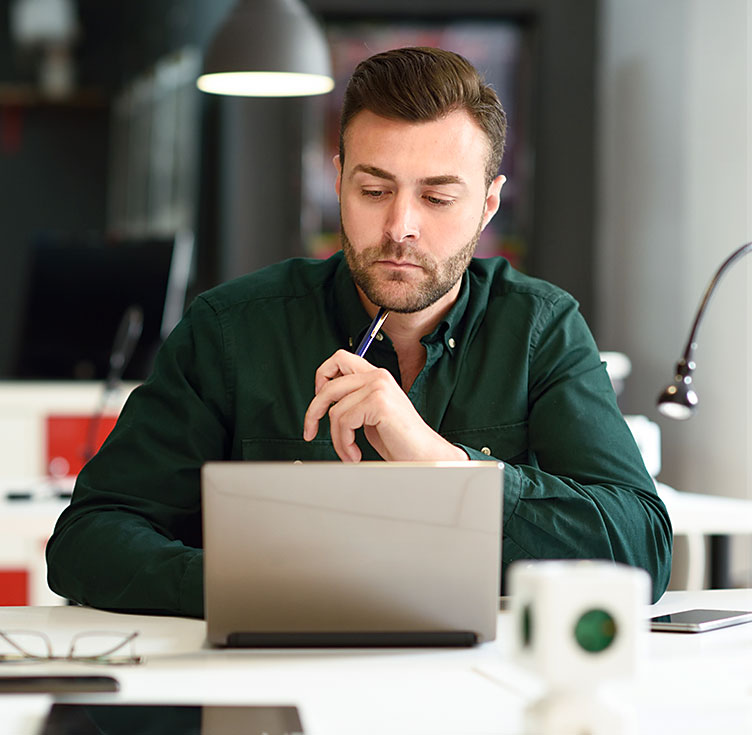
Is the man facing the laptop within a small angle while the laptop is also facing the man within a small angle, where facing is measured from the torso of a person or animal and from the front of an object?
yes

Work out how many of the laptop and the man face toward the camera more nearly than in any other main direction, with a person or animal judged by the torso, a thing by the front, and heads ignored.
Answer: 1

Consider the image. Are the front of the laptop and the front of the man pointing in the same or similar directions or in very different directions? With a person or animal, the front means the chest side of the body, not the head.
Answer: very different directions

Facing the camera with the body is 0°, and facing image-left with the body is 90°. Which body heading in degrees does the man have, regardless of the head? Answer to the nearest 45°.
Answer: approximately 0°

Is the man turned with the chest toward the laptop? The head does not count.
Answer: yes

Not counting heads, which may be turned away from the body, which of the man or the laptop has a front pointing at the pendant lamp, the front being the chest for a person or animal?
the laptop

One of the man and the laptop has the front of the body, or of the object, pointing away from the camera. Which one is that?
the laptop

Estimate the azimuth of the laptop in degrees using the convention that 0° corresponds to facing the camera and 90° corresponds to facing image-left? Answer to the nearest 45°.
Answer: approximately 180°
